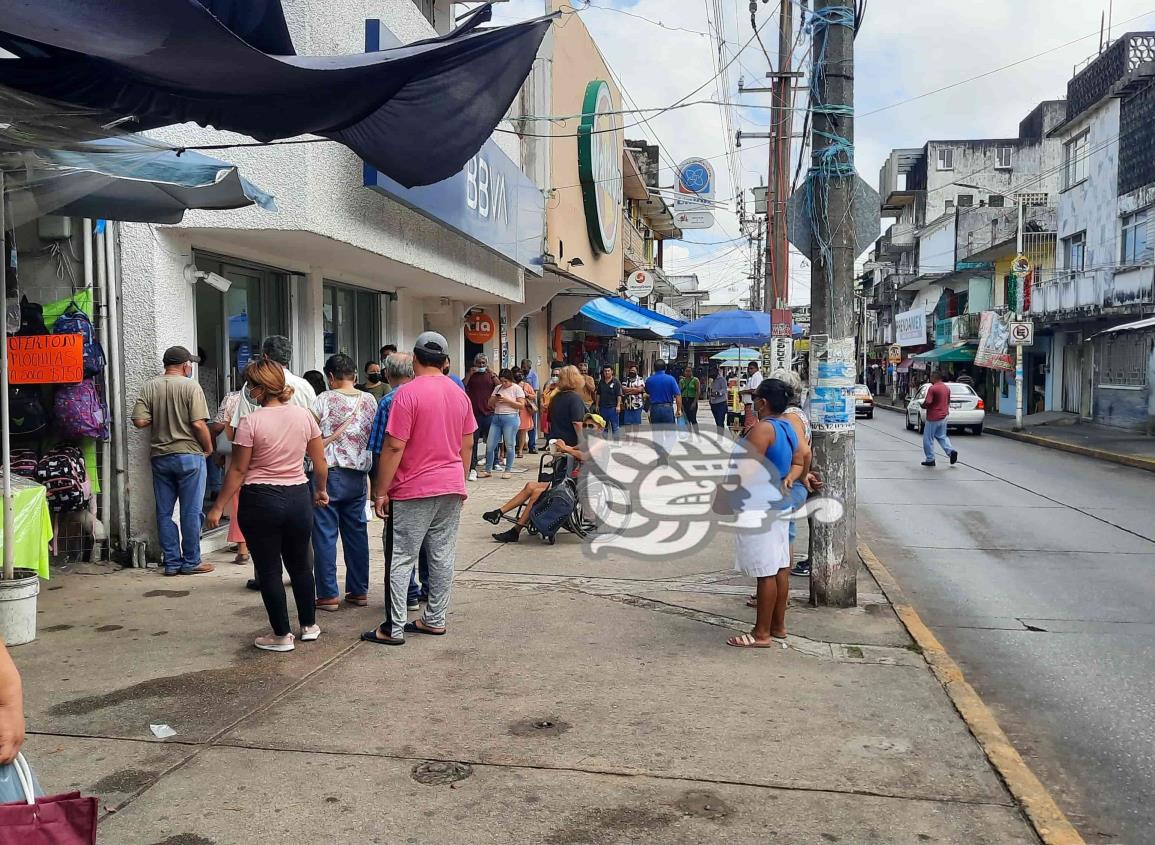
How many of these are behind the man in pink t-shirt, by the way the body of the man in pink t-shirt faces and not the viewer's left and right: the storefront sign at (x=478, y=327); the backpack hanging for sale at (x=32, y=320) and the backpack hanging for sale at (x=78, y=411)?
0

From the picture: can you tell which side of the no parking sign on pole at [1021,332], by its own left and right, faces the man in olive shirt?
front

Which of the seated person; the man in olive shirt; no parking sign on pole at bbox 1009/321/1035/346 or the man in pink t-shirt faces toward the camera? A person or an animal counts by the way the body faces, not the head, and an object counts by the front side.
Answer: the no parking sign on pole

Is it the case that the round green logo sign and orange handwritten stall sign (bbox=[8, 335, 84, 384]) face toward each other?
no

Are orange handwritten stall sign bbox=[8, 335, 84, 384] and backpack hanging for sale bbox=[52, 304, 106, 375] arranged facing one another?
no

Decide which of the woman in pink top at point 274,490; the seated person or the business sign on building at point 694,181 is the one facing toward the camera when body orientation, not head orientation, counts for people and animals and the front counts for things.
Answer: the business sign on building

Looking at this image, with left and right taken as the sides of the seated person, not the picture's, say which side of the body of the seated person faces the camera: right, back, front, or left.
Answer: left

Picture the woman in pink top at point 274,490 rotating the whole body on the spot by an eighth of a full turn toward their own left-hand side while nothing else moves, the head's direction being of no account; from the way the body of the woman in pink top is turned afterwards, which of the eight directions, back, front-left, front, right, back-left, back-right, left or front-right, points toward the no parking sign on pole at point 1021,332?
back-right

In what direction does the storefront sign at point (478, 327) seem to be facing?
toward the camera

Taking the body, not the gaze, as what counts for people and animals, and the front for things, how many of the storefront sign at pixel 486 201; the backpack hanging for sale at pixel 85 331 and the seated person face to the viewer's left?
1

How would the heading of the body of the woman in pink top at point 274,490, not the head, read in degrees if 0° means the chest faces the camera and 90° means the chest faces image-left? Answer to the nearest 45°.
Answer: approximately 135°

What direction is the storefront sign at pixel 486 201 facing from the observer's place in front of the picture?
facing the viewer and to the right of the viewer

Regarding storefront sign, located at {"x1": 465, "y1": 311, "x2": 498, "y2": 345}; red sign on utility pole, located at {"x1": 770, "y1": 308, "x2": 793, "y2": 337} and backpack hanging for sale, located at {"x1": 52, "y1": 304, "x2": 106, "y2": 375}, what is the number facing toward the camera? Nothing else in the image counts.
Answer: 3

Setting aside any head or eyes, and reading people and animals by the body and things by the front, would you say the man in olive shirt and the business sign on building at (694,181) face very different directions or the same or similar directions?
very different directions
